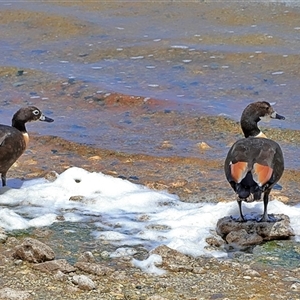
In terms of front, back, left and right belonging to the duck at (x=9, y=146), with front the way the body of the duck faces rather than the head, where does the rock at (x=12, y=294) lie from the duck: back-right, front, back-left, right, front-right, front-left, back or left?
right

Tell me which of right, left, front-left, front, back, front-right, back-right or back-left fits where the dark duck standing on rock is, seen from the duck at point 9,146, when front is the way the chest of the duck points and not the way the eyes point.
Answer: front-right

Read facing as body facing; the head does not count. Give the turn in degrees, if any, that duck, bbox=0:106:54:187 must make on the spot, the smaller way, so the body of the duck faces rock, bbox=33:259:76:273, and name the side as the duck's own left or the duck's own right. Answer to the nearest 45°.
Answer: approximately 90° to the duck's own right

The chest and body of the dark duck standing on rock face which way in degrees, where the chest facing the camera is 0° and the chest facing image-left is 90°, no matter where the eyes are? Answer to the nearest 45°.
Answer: approximately 180°

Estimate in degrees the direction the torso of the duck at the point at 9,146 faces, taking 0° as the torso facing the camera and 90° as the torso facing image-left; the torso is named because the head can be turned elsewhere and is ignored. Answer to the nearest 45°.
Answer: approximately 270°

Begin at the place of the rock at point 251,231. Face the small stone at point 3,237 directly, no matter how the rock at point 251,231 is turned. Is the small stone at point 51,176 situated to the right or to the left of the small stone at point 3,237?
right

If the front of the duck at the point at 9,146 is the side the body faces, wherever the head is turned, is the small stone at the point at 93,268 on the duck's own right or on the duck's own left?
on the duck's own right

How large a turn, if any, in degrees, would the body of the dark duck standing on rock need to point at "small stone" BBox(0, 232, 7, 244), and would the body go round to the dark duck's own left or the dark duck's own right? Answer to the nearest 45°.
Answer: approximately 90° to the dark duck's own left

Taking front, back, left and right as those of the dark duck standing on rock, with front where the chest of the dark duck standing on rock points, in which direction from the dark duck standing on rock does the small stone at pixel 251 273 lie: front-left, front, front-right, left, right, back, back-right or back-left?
back

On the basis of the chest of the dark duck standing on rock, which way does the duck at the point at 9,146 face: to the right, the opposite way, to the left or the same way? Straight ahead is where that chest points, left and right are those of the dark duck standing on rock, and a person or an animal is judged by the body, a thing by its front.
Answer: to the right

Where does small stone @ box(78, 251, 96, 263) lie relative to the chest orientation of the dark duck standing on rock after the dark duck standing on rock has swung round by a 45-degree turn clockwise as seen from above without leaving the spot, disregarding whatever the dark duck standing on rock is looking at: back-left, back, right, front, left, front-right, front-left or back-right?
back

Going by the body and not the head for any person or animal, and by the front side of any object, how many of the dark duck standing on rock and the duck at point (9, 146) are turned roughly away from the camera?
1

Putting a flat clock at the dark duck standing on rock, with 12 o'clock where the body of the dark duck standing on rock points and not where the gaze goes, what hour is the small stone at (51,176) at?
The small stone is roughly at 10 o'clock from the dark duck standing on rock.
